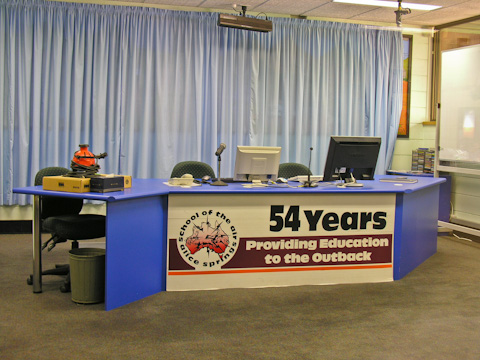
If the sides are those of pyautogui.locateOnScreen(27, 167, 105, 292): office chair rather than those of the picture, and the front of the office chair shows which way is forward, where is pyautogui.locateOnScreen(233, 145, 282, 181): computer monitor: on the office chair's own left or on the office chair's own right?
on the office chair's own left

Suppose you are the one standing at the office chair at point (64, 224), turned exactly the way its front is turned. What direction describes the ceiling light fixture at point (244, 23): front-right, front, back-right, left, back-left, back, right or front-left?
left

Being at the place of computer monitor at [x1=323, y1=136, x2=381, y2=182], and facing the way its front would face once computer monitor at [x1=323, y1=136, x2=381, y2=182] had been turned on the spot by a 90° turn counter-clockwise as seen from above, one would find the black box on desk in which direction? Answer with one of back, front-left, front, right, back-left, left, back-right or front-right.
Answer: front-left

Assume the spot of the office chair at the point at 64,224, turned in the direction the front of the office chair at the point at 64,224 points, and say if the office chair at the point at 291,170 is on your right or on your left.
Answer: on your left

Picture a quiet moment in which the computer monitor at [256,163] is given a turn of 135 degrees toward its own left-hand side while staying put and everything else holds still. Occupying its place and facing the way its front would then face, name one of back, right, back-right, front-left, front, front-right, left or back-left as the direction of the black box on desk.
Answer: front

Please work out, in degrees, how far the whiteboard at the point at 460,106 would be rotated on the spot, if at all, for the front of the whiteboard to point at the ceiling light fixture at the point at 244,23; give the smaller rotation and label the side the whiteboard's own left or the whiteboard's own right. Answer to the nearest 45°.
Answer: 0° — it already faces it

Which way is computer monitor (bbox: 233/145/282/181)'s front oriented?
away from the camera

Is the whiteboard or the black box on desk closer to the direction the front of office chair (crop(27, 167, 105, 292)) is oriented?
the black box on desk

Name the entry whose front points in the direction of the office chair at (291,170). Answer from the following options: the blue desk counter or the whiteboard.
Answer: the whiteboard

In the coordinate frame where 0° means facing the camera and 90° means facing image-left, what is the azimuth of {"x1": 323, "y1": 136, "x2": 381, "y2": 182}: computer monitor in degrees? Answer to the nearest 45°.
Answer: approximately 180°

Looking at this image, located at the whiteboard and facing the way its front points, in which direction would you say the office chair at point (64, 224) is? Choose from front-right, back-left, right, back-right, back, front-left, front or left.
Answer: front

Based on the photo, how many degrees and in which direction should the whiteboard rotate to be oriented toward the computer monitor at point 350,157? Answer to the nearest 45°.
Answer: approximately 45° to its left

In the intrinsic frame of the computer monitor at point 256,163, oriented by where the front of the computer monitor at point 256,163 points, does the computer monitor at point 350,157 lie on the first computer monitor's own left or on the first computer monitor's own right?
on the first computer monitor's own right

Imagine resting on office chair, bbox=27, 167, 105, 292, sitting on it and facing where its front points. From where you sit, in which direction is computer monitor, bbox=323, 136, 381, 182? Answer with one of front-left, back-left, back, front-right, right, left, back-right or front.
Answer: front-left

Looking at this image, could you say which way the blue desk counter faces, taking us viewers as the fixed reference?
facing the viewer

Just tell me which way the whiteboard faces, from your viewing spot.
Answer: facing the viewer and to the left of the viewer

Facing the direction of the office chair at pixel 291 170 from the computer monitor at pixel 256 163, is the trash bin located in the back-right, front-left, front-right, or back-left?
back-left
